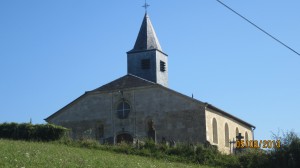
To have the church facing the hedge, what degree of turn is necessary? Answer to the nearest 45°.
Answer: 0° — it already faces it

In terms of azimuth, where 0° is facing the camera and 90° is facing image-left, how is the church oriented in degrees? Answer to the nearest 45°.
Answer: approximately 45°
